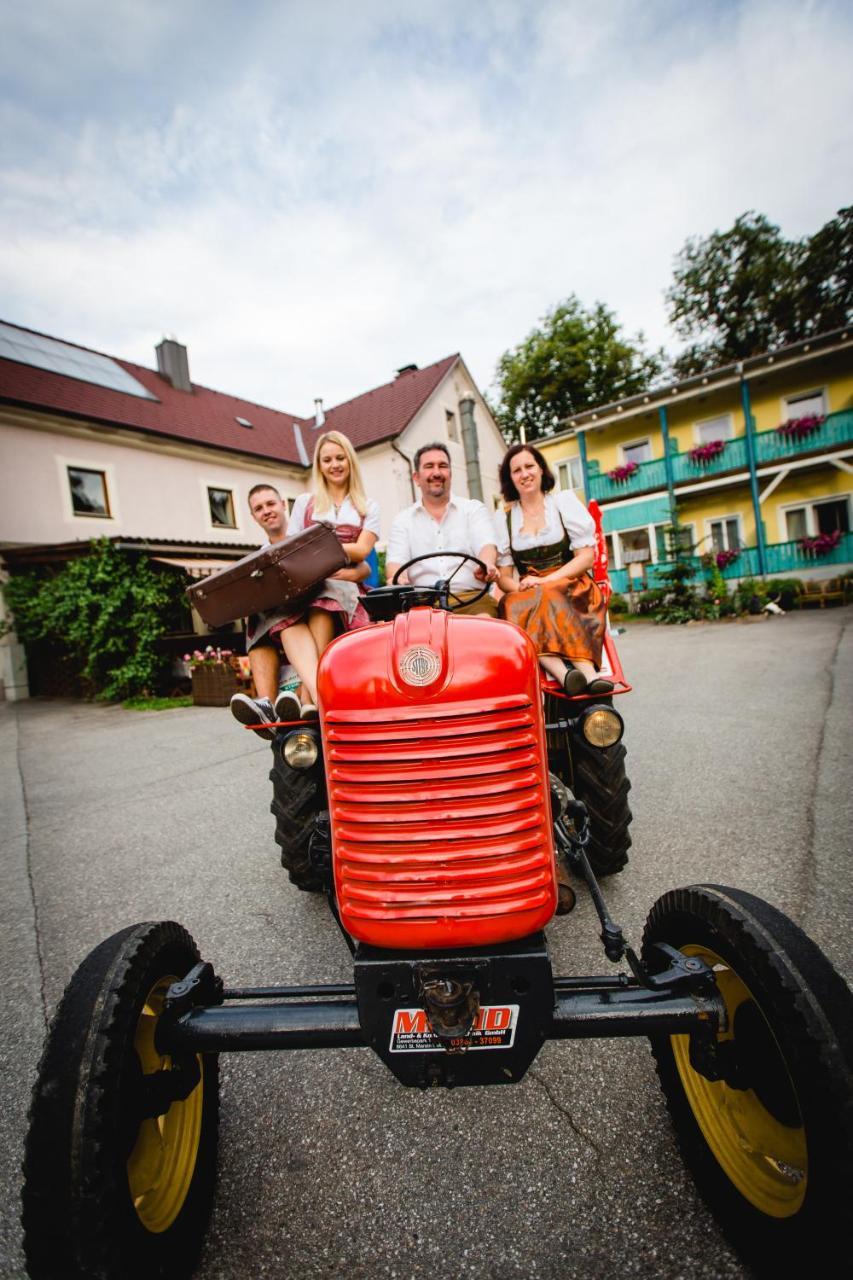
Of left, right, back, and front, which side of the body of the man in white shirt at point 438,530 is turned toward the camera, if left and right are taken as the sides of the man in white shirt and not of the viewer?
front

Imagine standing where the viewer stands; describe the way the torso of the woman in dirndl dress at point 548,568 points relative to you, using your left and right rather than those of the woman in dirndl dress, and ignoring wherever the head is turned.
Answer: facing the viewer

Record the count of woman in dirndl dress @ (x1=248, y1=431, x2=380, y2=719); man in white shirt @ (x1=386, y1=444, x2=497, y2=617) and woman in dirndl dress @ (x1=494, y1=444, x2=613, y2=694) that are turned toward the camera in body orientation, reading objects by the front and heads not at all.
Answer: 3

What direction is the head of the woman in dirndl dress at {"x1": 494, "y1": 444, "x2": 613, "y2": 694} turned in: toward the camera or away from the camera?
toward the camera

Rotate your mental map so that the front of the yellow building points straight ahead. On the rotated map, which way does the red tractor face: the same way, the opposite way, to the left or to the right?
to the left

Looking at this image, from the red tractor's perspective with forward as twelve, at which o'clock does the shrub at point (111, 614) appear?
The shrub is roughly at 5 o'clock from the red tractor.

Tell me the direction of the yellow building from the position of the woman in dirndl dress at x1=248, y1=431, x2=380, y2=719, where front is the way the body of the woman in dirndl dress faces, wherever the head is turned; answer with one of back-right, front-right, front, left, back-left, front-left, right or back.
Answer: back-left

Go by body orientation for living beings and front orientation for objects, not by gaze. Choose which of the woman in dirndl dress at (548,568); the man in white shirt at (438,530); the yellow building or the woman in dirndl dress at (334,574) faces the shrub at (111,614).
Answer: the yellow building

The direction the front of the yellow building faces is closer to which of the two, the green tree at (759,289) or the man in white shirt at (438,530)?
the man in white shirt

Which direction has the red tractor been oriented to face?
toward the camera

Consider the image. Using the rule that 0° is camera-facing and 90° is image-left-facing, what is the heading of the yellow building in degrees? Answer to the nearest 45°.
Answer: approximately 45°

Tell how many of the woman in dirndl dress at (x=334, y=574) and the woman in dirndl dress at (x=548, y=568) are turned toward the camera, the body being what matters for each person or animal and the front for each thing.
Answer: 2

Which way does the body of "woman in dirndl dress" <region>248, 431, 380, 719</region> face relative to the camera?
toward the camera
